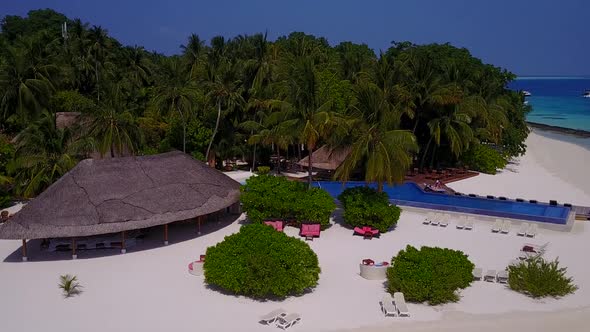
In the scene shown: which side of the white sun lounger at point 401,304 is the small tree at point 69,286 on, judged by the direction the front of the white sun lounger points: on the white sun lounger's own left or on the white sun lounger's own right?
on the white sun lounger's own right

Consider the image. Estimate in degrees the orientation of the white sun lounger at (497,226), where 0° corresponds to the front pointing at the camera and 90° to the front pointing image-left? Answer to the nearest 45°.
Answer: approximately 45°

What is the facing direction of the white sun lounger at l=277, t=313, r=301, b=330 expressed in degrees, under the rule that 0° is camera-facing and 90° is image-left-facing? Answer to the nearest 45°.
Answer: approximately 45°

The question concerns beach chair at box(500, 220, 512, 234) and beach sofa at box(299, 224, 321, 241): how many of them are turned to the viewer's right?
0

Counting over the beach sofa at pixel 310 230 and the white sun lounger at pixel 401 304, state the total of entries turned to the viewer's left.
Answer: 0

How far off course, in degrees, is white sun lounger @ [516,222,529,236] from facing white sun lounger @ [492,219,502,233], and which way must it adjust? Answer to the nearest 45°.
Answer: approximately 45° to its right

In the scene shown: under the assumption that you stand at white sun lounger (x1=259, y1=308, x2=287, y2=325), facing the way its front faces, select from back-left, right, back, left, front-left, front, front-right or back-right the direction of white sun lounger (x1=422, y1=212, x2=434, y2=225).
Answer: back

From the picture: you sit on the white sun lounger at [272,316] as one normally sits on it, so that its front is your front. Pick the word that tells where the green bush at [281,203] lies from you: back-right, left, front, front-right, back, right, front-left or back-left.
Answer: back-right

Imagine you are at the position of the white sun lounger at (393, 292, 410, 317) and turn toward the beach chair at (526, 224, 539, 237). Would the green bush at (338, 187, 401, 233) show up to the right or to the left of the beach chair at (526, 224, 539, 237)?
left

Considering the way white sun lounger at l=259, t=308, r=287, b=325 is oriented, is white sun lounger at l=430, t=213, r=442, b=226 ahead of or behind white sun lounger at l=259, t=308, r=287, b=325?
behind

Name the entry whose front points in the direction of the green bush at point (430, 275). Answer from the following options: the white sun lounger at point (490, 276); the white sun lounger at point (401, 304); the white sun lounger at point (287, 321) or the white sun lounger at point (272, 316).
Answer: the white sun lounger at point (490, 276)

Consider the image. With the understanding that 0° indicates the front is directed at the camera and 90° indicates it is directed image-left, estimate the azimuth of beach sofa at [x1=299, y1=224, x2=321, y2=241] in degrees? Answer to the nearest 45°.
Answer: approximately 0°
